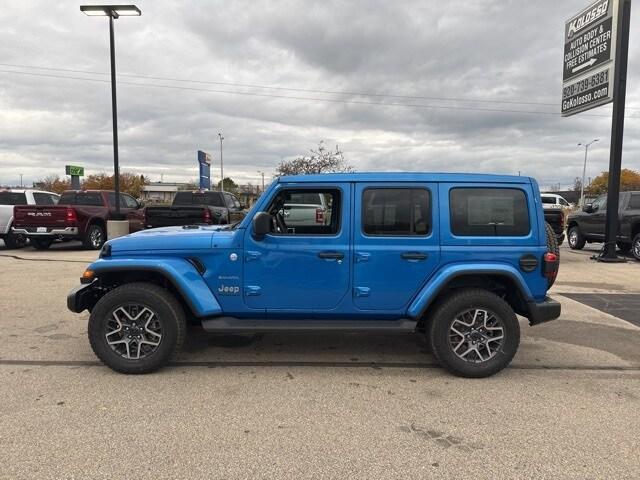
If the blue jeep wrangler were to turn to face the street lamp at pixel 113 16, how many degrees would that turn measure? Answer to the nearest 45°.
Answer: approximately 45° to its right

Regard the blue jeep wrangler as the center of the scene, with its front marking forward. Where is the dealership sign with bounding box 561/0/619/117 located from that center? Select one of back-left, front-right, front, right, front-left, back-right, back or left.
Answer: back-right

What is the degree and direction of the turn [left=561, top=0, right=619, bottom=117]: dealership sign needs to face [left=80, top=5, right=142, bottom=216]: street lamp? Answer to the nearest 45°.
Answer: approximately 45° to its right

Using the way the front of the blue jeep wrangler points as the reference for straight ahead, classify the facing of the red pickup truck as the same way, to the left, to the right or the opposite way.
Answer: to the right

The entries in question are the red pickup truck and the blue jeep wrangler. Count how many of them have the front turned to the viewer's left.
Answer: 1

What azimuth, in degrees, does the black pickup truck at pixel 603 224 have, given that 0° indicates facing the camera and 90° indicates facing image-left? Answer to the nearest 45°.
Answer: approximately 135°

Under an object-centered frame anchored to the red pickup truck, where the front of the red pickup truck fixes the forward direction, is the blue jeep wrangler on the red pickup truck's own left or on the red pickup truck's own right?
on the red pickup truck's own right

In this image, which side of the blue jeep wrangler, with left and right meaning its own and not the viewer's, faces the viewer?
left

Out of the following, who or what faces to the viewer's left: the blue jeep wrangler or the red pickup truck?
the blue jeep wrangler

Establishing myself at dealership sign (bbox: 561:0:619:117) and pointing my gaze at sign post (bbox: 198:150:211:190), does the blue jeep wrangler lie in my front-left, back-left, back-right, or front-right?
back-left

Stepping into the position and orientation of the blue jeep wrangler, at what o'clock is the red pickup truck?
The red pickup truck is roughly at 2 o'clock from the blue jeep wrangler.

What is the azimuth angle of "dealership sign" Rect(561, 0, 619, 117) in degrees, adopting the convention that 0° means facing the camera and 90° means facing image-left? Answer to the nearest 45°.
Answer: approximately 45°

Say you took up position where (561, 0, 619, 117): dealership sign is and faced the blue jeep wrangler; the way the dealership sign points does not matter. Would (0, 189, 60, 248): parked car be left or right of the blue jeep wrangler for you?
right

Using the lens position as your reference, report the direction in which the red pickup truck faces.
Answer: facing away from the viewer and to the right of the viewer

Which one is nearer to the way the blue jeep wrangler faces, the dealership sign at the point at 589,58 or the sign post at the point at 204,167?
the sign post
